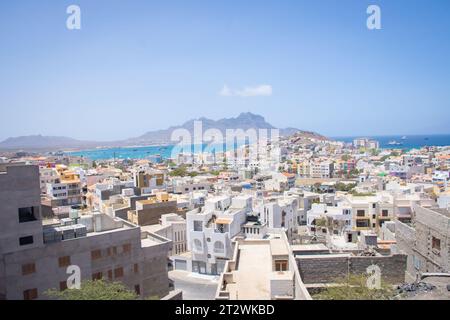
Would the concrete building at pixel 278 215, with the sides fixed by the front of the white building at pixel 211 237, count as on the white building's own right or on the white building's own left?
on the white building's own left

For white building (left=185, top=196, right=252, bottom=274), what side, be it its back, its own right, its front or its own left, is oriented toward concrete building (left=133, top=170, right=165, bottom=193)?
back

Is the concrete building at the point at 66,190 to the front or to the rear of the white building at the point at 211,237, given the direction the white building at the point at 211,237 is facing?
to the rear

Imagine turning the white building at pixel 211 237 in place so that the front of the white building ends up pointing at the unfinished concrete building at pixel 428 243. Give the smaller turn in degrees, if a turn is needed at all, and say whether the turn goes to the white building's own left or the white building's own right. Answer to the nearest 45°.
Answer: approximately 45° to the white building's own left

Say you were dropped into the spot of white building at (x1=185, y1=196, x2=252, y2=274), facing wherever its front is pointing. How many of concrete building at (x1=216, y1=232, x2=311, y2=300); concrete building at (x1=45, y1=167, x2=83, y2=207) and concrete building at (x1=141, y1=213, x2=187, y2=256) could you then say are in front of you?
1

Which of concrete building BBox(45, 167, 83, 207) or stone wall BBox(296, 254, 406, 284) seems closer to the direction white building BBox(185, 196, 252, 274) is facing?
the stone wall

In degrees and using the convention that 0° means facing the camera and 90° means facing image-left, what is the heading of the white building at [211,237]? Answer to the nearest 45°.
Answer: approximately 0°

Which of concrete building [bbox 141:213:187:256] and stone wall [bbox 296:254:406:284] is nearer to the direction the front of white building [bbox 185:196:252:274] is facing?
the stone wall

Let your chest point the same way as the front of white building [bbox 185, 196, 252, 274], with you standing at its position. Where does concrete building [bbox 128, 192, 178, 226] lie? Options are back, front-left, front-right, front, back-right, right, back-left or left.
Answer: back-right
